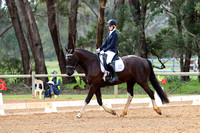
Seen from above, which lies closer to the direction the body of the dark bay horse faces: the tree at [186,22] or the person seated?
the person seated

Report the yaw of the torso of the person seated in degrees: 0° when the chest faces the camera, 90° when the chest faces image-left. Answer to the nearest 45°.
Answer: approximately 45°

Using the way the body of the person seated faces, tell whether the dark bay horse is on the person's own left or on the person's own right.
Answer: on the person's own left

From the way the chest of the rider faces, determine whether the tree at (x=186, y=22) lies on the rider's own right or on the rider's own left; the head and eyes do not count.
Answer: on the rider's own right

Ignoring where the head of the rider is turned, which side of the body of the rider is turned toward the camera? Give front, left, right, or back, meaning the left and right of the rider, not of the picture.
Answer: left

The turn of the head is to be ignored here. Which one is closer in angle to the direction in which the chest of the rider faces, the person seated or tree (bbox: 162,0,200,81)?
the person seated

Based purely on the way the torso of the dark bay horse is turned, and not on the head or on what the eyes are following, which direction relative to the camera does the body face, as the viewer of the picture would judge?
to the viewer's left

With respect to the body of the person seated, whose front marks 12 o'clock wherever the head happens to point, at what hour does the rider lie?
The rider is roughly at 10 o'clock from the person seated.
